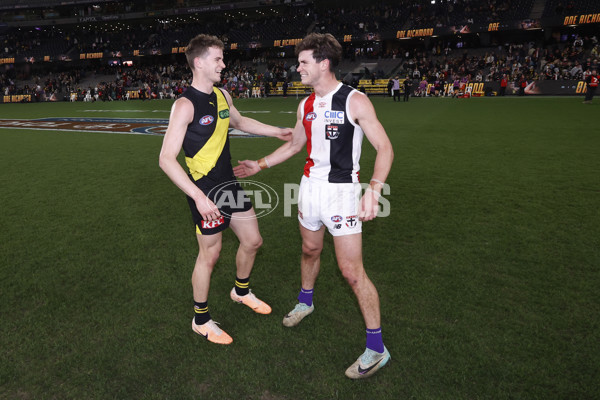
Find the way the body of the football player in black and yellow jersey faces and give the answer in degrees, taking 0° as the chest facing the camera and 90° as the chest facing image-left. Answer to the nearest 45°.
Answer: approximately 315°
